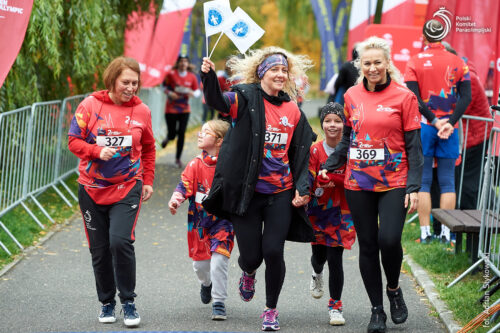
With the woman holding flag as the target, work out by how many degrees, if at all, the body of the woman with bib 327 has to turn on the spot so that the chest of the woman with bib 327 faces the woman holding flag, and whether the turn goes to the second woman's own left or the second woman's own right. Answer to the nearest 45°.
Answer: approximately 90° to the second woman's own left

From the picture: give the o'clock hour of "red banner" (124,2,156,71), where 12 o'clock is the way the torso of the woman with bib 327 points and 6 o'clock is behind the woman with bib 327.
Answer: The red banner is roughly at 6 o'clock from the woman with bib 327.

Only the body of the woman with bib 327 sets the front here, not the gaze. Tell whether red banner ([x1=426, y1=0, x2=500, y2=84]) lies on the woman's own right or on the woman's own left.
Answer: on the woman's own left
